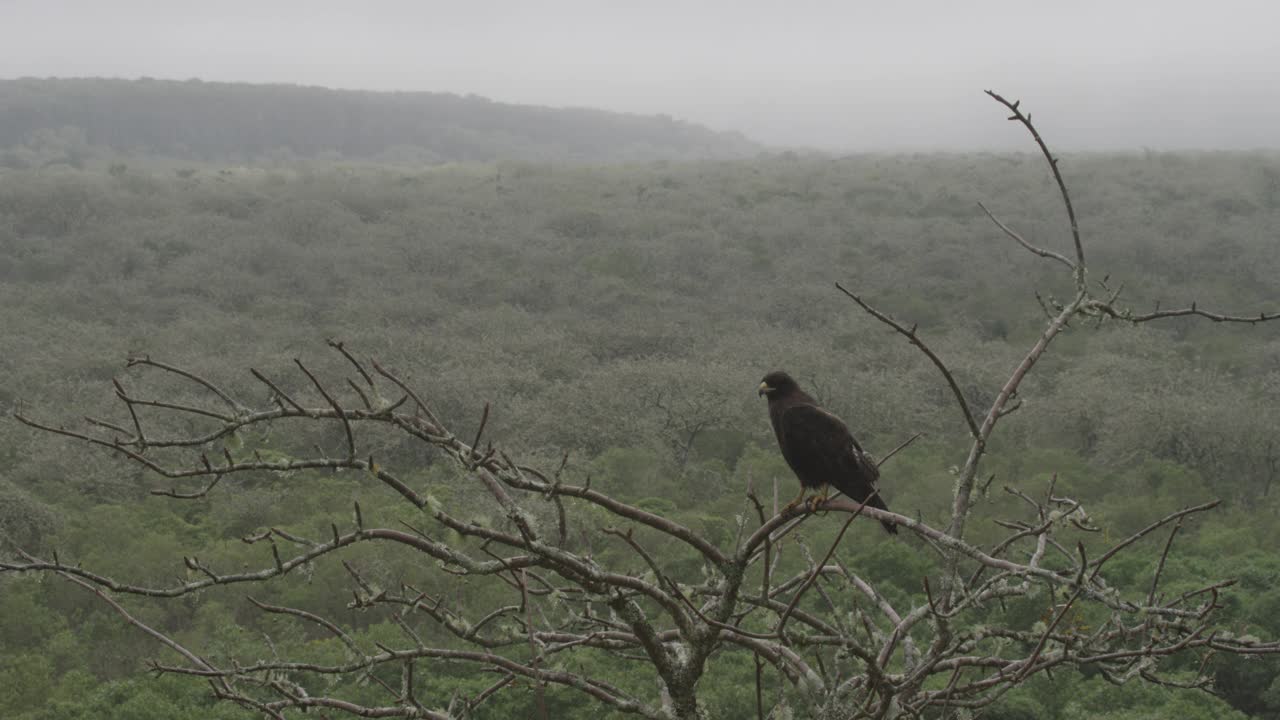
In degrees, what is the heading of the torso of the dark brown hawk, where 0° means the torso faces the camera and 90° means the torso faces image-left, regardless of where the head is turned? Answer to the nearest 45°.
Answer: approximately 90°
